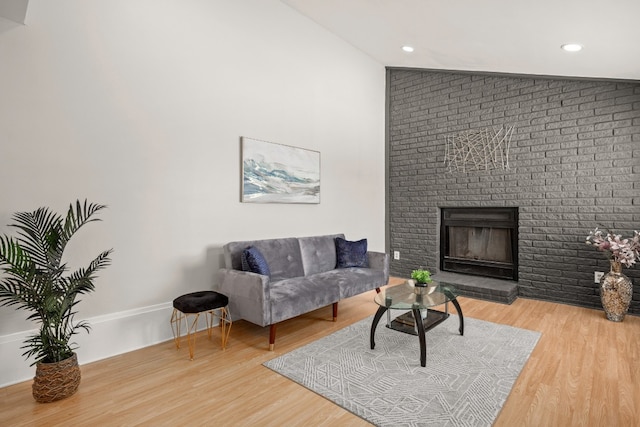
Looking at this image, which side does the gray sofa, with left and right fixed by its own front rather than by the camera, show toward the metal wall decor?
left

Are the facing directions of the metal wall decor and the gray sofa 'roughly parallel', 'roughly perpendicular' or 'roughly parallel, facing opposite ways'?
roughly perpendicular

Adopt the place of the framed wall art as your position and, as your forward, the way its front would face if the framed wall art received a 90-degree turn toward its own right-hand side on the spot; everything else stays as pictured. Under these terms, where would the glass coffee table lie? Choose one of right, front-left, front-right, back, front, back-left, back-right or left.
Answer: left

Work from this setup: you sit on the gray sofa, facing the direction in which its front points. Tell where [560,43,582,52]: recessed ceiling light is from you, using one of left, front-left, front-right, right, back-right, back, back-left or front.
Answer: front-left

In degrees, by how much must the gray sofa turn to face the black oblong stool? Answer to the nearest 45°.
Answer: approximately 90° to its right

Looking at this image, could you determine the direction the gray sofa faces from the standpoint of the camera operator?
facing the viewer and to the right of the viewer

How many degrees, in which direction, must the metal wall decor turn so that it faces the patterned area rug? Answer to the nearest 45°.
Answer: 0° — it already faces it

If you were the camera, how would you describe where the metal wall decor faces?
facing the viewer

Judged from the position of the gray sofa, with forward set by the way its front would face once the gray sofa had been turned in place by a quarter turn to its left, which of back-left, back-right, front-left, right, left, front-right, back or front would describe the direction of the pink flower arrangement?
front-right

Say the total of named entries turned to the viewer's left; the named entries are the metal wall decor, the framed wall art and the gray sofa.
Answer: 0

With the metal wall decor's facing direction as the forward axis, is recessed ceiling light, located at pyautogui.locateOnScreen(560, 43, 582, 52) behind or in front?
in front

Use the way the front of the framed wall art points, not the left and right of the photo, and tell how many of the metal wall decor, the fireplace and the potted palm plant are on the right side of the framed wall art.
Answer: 1

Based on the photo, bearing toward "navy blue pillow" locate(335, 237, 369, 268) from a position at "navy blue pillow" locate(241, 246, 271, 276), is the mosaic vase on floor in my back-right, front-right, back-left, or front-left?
front-right

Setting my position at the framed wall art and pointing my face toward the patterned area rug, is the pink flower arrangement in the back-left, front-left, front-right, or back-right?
front-left

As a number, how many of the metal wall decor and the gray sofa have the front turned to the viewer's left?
0

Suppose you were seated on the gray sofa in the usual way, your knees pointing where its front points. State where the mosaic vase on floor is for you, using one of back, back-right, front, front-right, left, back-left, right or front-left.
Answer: front-left

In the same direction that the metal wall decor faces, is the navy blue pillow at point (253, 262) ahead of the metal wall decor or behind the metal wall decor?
ahead

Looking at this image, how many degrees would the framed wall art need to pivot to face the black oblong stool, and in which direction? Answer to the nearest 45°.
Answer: approximately 90° to its right
